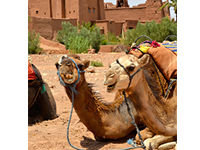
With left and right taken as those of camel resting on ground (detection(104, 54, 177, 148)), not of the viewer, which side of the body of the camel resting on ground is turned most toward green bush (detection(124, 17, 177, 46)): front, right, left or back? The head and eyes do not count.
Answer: right

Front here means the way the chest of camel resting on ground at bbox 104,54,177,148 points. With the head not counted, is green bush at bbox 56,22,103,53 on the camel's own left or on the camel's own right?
on the camel's own right

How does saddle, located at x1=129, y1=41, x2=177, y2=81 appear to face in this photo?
to the viewer's left

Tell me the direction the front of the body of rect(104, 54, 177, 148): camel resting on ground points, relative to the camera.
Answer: to the viewer's left
